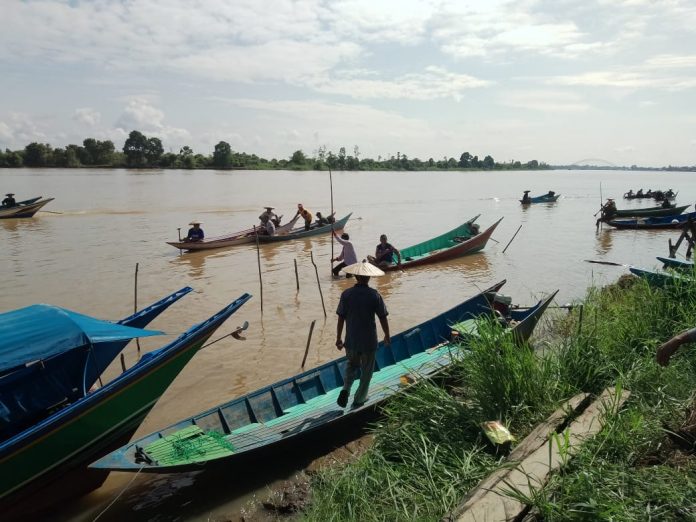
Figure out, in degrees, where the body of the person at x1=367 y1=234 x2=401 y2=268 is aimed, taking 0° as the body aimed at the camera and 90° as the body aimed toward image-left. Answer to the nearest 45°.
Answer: approximately 45°

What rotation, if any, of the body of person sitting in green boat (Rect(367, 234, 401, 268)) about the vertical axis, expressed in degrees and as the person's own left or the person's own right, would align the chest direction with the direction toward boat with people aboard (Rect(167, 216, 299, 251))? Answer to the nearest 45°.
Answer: approximately 90° to the person's own right

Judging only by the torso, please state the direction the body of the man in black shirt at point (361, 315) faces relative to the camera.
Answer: away from the camera

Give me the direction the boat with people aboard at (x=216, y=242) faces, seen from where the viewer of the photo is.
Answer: facing the viewer and to the left of the viewer

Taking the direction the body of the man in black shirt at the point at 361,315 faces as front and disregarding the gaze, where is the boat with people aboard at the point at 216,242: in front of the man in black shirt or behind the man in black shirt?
in front

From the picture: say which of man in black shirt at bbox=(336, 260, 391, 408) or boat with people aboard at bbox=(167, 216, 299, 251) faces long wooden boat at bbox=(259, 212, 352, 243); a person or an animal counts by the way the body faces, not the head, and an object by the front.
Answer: the man in black shirt

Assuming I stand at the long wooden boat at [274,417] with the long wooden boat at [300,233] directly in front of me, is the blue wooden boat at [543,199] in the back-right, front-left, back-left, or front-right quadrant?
front-right

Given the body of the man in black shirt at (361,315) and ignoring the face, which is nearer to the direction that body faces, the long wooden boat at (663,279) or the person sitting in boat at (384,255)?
the person sitting in boat

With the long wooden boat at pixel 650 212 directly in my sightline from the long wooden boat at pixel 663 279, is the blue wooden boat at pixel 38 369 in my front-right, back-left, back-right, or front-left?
back-left

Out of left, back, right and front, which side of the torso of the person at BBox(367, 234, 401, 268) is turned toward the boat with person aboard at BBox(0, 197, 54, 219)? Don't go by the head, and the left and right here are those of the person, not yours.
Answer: right

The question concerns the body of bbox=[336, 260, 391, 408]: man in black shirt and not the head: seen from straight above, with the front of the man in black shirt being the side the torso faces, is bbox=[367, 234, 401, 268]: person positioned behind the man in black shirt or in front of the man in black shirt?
in front

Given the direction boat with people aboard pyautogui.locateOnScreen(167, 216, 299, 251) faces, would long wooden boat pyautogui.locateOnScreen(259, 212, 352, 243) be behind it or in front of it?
behind

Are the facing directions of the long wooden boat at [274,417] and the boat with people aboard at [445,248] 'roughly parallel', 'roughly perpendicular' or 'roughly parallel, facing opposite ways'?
roughly parallel
